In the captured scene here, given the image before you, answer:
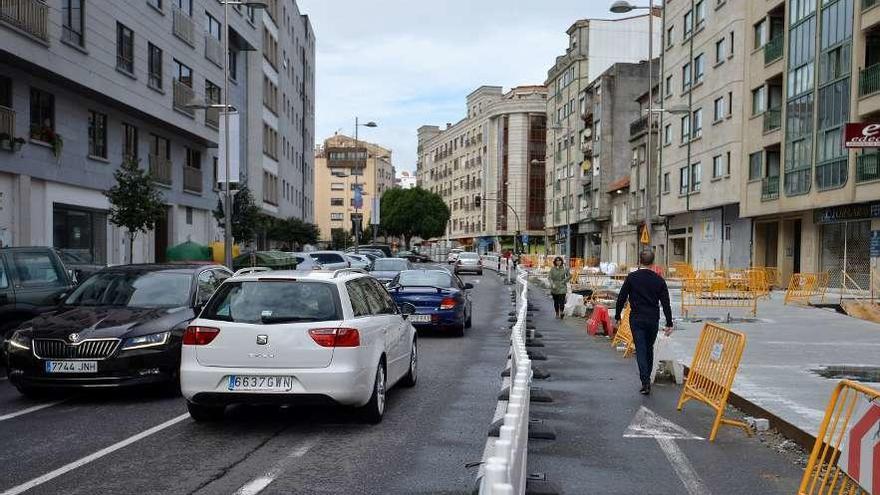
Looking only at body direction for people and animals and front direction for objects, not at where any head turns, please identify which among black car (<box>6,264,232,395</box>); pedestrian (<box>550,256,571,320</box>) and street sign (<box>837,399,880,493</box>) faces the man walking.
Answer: the pedestrian

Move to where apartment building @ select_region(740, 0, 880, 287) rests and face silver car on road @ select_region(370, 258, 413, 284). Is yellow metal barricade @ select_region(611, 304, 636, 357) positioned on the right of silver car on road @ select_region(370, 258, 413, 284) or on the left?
left

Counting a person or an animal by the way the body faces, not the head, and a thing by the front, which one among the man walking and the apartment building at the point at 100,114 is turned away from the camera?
the man walking

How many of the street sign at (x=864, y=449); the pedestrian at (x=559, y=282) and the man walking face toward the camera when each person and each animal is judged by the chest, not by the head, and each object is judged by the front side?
2

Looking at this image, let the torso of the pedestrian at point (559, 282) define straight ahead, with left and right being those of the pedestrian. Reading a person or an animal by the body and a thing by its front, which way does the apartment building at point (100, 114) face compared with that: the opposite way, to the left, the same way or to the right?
to the left

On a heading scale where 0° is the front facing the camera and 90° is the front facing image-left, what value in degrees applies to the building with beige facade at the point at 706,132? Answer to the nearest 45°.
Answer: approximately 45°

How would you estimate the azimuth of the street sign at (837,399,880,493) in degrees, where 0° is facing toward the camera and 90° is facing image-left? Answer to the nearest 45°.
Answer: approximately 0°

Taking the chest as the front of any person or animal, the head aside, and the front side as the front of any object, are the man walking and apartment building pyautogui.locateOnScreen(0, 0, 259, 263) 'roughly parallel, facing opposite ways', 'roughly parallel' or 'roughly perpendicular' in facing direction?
roughly perpendicular

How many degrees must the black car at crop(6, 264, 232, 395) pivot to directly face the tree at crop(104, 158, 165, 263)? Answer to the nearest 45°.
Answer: approximately 135° to its right

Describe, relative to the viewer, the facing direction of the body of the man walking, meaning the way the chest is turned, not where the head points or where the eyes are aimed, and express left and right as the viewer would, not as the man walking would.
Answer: facing away from the viewer

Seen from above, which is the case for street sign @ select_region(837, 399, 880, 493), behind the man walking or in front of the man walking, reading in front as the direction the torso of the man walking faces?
behind

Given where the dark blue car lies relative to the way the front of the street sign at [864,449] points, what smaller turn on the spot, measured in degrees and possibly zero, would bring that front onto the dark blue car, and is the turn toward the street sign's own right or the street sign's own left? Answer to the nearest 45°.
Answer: approximately 135° to the street sign's own right
